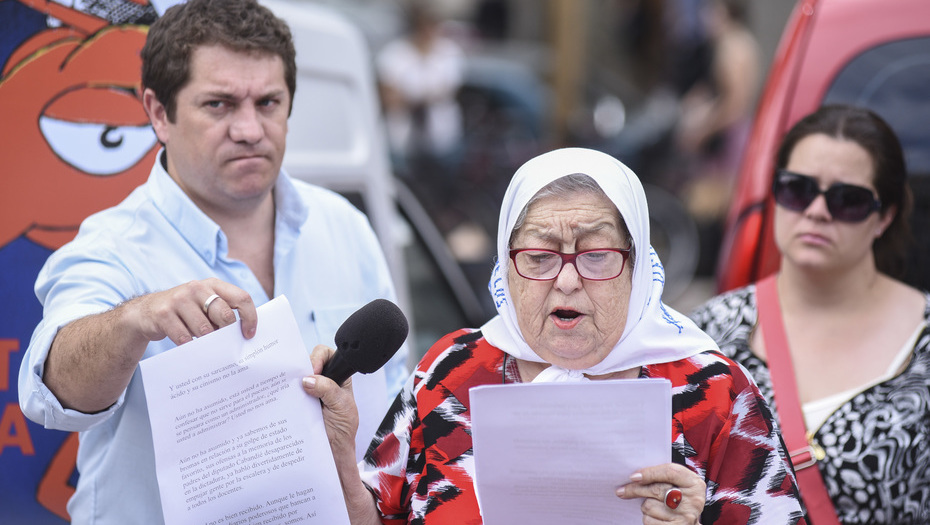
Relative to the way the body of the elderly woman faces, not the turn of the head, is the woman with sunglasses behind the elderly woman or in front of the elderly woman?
behind

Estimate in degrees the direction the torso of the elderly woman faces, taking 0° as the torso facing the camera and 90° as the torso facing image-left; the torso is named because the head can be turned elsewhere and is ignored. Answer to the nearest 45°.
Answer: approximately 0°

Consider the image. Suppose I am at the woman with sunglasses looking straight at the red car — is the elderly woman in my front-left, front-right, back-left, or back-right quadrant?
back-left

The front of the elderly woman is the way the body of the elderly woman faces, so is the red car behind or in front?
behind

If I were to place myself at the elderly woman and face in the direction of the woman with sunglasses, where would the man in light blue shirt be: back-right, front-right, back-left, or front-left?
back-left

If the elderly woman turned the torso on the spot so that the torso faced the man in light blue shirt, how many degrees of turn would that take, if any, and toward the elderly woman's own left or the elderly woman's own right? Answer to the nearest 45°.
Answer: approximately 90° to the elderly woman's own right

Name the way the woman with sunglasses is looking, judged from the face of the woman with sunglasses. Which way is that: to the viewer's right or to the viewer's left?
to the viewer's left
